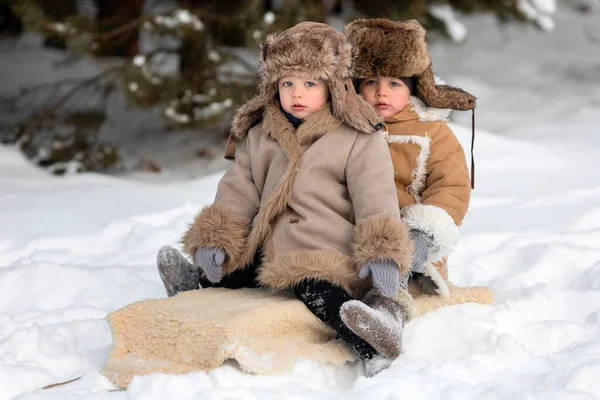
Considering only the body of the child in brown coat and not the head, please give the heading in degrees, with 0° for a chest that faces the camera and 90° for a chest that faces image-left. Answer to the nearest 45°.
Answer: approximately 45°

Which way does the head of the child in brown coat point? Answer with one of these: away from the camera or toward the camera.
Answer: toward the camera
